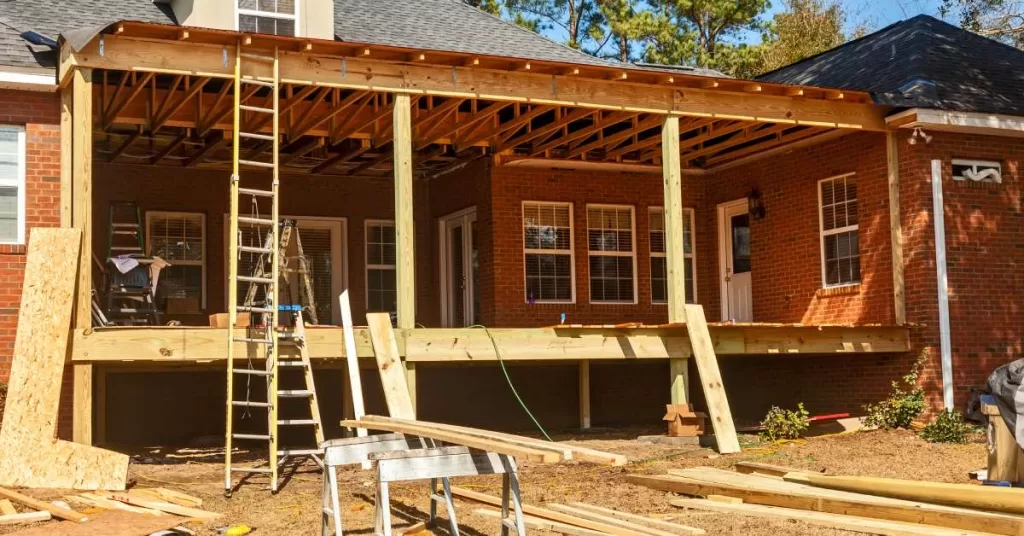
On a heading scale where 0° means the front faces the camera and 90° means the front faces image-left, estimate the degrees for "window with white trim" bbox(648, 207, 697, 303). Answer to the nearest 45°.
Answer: approximately 0°

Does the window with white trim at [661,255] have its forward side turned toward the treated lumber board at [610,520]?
yes

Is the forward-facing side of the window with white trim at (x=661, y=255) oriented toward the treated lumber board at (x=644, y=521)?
yes

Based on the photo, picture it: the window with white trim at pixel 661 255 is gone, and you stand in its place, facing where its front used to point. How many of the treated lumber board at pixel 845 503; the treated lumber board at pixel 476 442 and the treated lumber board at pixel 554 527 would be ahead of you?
3

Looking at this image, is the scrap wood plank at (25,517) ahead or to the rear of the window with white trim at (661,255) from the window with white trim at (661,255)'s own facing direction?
ahead

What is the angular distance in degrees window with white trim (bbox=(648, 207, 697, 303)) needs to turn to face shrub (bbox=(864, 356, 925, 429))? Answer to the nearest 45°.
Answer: approximately 45° to its left

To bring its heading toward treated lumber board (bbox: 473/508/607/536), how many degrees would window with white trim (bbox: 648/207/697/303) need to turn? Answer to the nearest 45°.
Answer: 0° — it already faces it

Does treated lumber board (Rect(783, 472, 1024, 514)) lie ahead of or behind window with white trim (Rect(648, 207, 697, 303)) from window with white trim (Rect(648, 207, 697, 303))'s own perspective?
ahead

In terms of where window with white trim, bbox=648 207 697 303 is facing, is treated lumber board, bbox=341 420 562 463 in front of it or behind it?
in front
